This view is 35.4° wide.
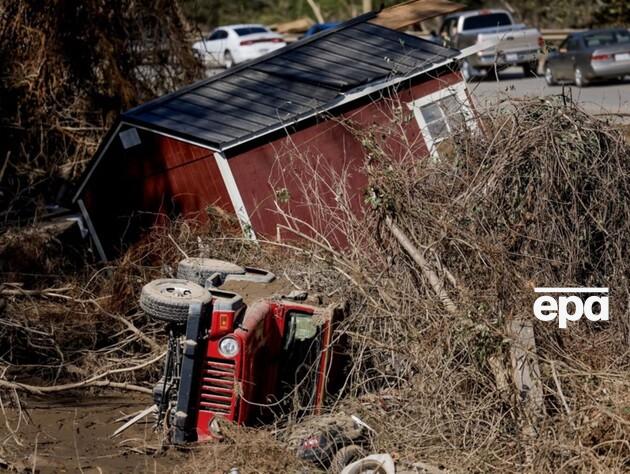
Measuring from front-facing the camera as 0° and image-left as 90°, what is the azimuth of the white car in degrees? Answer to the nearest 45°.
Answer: approximately 135°

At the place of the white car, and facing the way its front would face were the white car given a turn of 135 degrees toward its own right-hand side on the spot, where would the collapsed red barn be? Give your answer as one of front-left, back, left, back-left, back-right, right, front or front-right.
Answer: right

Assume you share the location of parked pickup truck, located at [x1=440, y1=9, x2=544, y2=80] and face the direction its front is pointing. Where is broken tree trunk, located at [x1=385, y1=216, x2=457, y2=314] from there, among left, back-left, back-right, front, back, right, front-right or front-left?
back-left

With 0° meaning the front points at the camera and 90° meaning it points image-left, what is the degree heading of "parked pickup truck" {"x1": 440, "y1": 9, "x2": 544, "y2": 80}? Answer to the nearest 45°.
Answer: approximately 135°

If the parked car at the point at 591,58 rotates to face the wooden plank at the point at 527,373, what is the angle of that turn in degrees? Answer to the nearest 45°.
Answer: approximately 135° to its left

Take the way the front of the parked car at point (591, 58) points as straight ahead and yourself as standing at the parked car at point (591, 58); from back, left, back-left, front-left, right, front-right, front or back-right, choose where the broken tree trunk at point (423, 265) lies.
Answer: back-left

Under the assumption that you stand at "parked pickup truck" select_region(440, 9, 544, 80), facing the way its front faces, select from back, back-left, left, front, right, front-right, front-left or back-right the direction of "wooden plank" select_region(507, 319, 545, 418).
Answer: back-left

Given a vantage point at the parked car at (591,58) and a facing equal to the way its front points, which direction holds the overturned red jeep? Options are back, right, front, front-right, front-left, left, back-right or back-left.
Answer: back-left

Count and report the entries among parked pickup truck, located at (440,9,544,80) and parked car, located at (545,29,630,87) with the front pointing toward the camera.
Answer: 0
